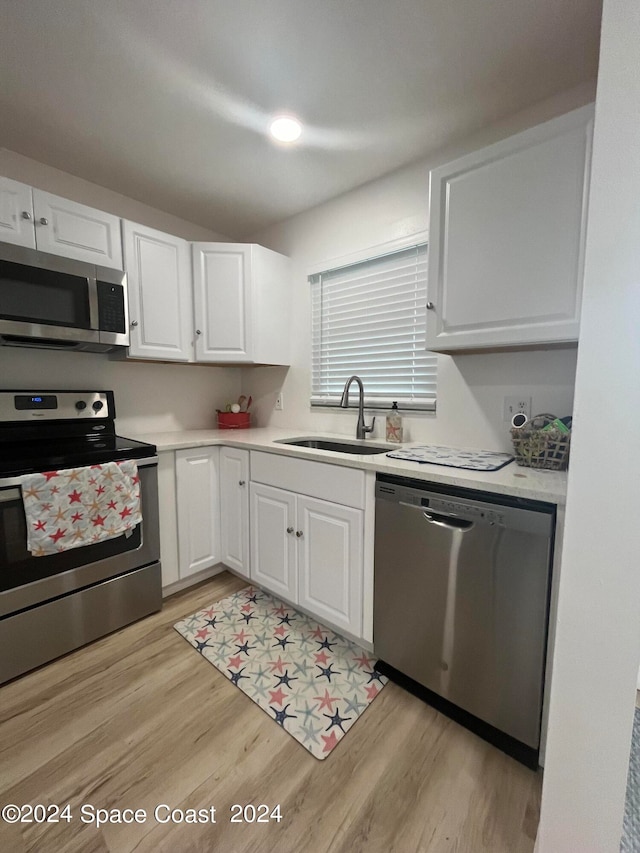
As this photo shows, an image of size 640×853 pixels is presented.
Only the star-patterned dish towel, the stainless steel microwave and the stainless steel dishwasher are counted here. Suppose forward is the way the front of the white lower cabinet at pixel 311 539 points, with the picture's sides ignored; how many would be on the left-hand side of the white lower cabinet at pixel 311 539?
1

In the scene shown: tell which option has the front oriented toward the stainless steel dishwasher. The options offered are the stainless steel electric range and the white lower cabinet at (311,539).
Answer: the stainless steel electric range

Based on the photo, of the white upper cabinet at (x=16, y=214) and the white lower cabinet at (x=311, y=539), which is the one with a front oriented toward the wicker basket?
the white upper cabinet

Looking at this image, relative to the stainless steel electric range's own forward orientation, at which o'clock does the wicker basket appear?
The wicker basket is roughly at 12 o'clock from the stainless steel electric range.

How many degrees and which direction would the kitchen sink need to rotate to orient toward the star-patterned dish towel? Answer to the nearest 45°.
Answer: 0° — it already faces it

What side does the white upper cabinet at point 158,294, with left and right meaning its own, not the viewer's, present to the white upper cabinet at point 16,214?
right

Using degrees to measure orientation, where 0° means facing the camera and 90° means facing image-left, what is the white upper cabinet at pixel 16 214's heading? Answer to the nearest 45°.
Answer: approximately 315°

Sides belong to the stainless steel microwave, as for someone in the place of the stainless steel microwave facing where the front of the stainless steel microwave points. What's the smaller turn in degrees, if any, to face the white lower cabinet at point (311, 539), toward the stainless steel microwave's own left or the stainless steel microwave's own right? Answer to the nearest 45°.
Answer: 0° — it already faces it

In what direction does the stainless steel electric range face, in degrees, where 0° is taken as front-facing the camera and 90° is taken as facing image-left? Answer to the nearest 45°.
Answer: approximately 315°

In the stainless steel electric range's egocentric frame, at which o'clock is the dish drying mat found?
The dish drying mat is roughly at 12 o'clock from the stainless steel electric range.

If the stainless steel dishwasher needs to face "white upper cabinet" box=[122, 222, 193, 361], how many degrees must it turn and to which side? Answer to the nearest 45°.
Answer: approximately 45° to its right

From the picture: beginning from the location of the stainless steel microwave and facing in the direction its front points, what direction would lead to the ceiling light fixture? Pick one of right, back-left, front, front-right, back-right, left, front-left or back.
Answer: front

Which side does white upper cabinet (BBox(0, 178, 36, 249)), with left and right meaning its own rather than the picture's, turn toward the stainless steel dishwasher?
front

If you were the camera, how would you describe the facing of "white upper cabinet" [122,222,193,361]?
facing the viewer and to the right of the viewer

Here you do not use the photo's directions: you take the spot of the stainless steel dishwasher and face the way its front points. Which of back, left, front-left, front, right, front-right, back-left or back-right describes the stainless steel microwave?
front-right

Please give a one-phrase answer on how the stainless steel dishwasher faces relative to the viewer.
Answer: facing the viewer and to the left of the viewer
